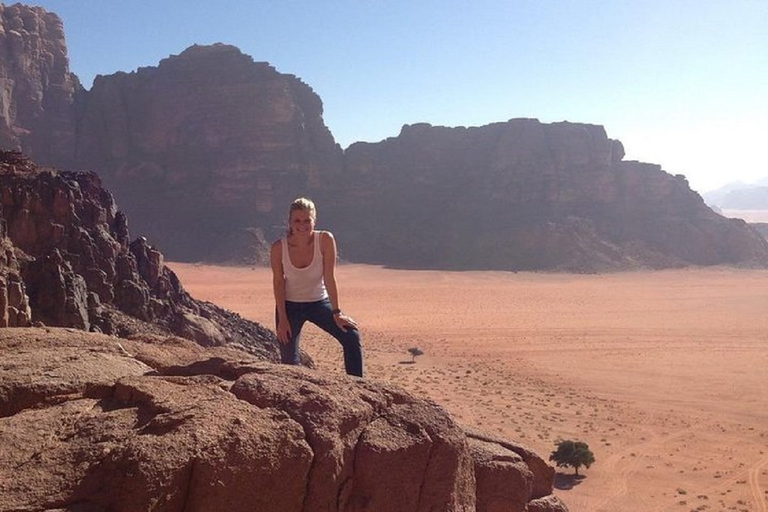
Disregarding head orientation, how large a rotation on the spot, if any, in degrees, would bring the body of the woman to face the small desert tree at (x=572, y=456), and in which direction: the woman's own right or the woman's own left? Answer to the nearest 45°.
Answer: approximately 135° to the woman's own left

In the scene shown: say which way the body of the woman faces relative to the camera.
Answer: toward the camera

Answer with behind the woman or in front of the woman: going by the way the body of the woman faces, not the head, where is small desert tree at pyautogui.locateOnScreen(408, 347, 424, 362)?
behind
